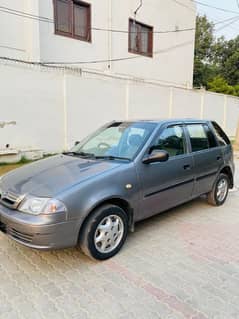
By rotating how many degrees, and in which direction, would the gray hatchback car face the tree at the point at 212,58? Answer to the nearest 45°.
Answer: approximately 135° to its right

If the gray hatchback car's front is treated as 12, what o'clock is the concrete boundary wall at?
The concrete boundary wall is roughly at 4 o'clock from the gray hatchback car.

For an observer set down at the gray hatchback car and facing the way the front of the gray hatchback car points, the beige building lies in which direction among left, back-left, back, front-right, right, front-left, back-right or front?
back-right

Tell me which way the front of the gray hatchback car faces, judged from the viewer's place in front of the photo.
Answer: facing the viewer and to the left of the viewer
